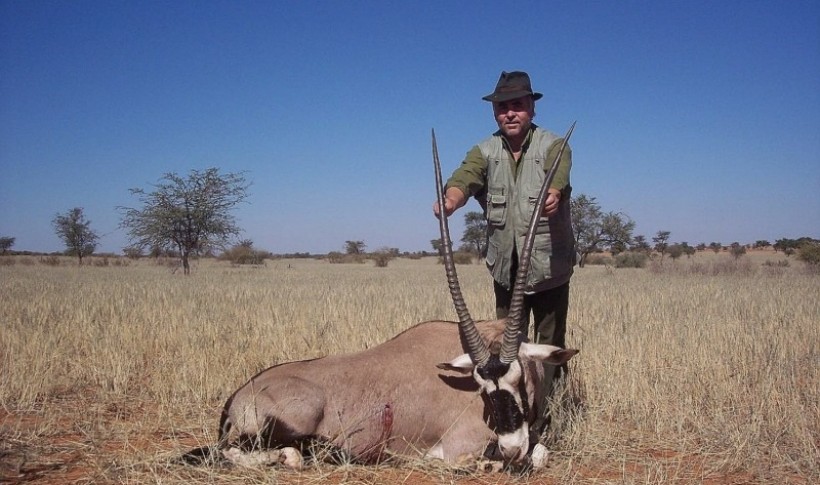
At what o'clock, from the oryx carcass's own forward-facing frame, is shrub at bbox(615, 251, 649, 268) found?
The shrub is roughly at 10 o'clock from the oryx carcass.

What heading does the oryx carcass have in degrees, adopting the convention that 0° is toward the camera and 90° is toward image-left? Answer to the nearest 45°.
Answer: approximately 270°

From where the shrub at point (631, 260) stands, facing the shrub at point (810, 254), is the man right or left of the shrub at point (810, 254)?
right

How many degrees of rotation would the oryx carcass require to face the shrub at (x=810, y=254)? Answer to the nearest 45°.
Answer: approximately 45° to its left
